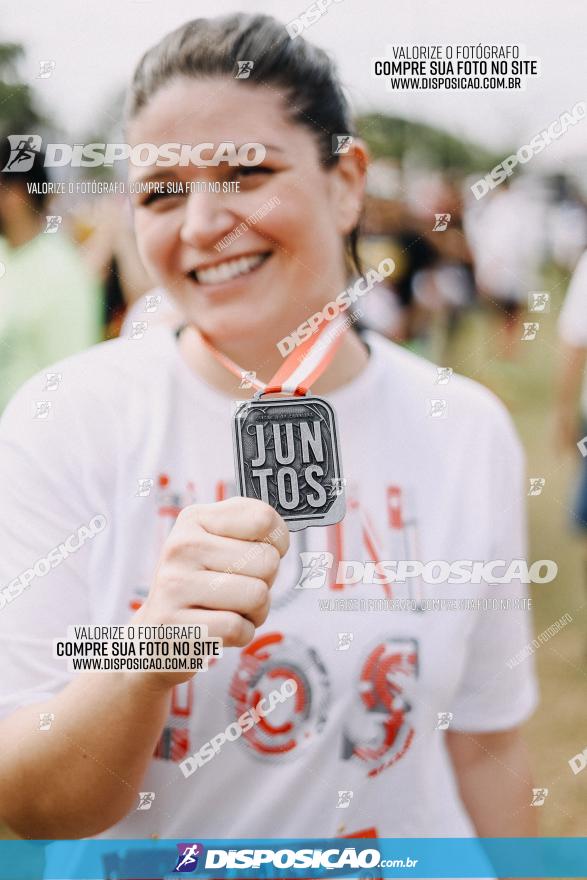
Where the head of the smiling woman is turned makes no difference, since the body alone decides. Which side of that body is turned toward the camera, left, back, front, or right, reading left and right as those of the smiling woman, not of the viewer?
front
